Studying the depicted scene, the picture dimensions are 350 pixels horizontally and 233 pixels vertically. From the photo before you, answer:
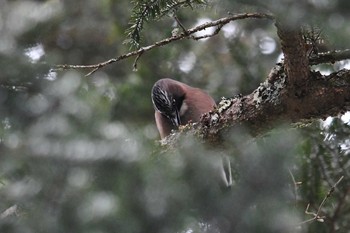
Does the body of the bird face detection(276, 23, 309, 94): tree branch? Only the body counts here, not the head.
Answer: no

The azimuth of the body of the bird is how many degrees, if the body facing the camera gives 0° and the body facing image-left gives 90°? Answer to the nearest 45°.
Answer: approximately 45°
